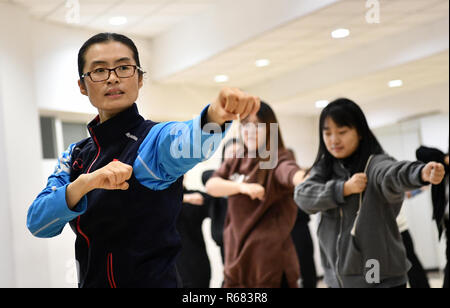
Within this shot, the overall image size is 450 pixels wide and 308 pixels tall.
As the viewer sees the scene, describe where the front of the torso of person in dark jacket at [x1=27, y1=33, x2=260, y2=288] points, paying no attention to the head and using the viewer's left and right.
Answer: facing the viewer and to the left of the viewer

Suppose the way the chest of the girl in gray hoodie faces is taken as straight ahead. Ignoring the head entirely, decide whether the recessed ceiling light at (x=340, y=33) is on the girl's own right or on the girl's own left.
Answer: on the girl's own right

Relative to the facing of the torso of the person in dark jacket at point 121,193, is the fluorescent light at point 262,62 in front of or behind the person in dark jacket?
behind
